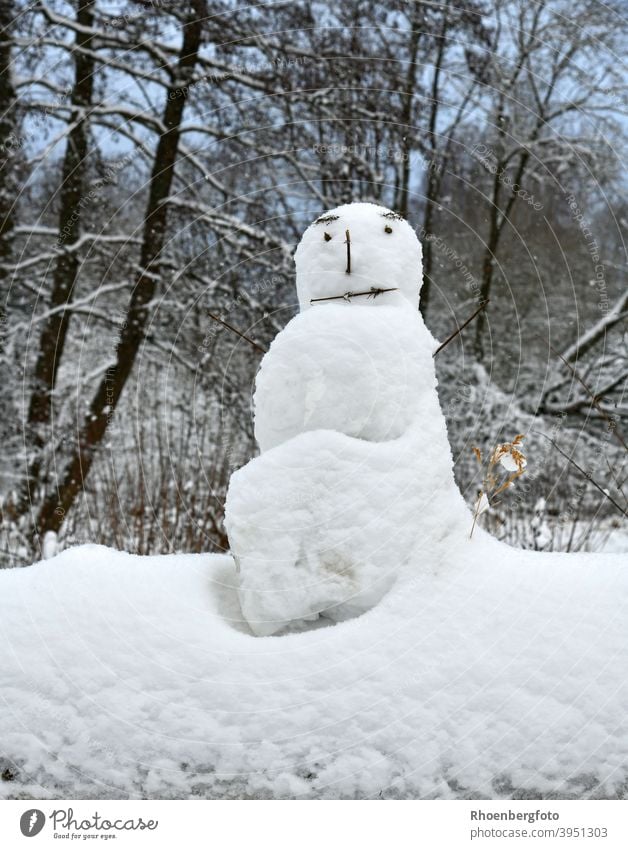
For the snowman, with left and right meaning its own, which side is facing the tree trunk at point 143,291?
back

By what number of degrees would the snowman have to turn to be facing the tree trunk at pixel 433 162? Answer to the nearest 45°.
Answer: approximately 180°

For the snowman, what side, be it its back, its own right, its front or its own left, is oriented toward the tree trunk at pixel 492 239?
back

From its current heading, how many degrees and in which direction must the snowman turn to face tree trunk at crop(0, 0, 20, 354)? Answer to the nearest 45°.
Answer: approximately 135° to its right

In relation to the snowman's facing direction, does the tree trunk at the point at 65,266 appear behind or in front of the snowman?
behind

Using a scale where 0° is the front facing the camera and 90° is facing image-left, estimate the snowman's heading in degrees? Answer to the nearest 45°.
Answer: approximately 0°
